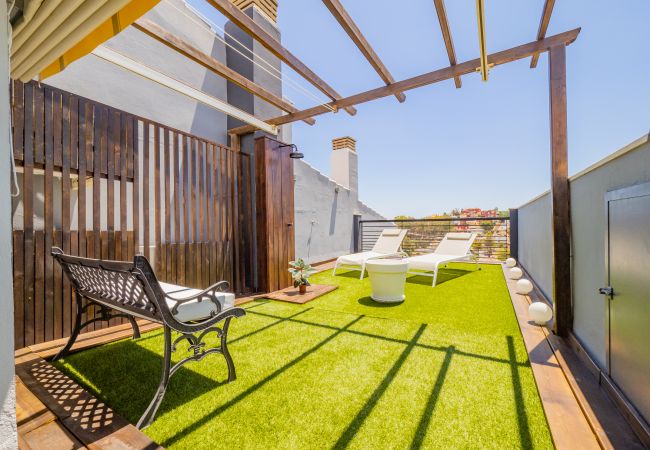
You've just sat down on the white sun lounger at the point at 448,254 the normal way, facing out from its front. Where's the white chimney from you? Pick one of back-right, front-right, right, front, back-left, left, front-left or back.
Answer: right

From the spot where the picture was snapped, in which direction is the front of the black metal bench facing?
facing away from the viewer and to the right of the viewer

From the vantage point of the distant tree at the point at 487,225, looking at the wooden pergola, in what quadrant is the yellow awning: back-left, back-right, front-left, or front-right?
front-right

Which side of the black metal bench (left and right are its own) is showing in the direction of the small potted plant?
front

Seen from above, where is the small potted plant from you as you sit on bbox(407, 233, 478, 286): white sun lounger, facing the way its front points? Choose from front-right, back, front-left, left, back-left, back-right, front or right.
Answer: front

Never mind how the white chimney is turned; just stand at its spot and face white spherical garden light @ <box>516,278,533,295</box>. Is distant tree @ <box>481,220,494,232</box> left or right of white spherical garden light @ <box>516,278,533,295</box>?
left

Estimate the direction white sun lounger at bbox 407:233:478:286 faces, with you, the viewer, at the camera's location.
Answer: facing the viewer and to the left of the viewer

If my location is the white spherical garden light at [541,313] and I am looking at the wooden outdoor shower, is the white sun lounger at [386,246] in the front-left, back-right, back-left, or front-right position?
front-right

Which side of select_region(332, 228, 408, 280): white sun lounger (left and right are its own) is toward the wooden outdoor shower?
front

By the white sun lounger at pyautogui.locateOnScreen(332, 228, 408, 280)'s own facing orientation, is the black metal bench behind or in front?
in front

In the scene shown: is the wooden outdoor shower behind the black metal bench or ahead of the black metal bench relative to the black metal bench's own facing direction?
ahead

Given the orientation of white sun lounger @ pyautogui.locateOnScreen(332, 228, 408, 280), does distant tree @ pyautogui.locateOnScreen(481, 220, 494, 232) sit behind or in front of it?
behind

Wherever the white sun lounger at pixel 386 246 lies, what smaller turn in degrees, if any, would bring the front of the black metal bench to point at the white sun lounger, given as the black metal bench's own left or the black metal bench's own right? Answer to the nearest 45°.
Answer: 0° — it already faces it
